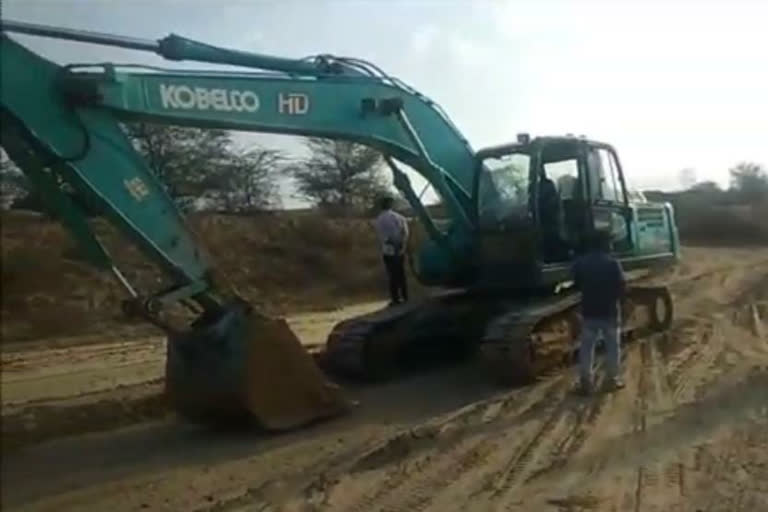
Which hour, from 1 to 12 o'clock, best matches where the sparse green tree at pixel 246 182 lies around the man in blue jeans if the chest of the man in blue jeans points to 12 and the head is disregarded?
The sparse green tree is roughly at 11 o'clock from the man in blue jeans.

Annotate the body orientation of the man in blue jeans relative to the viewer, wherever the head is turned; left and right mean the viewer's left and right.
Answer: facing away from the viewer

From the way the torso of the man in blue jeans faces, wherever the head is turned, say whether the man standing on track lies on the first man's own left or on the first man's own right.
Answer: on the first man's own left

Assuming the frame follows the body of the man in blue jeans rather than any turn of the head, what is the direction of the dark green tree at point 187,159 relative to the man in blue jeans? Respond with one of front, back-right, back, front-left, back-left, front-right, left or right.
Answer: front-left

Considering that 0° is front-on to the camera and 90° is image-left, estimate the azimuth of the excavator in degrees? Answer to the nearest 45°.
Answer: approximately 45°

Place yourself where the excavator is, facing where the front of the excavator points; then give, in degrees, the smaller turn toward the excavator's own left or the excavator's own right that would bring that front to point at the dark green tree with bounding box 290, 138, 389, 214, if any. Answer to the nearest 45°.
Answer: approximately 135° to the excavator's own right

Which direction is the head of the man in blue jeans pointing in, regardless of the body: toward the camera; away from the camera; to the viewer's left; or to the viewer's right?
away from the camera
